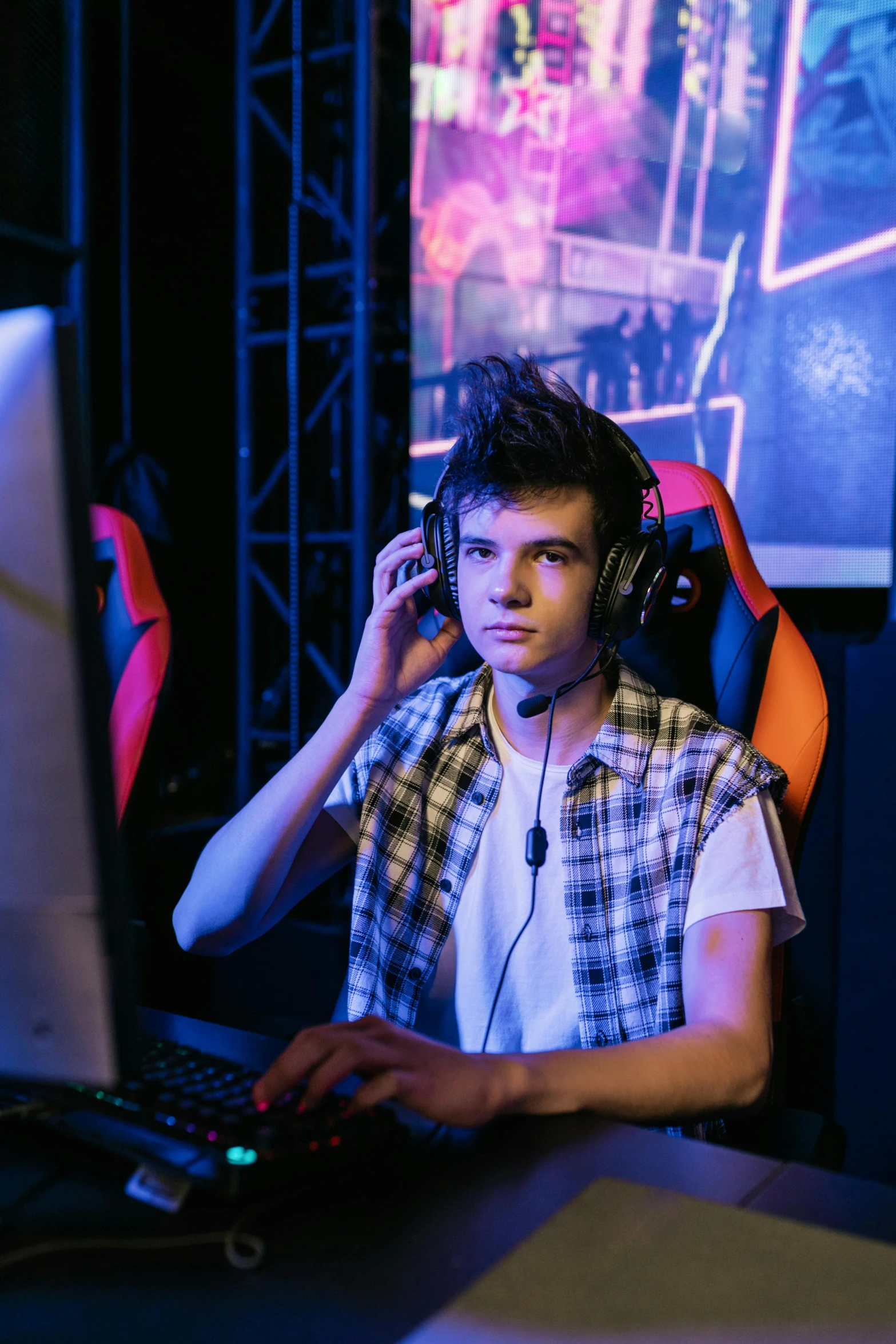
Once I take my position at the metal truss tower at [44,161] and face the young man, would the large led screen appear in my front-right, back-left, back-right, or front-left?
front-left

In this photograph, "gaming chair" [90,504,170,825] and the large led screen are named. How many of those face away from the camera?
0

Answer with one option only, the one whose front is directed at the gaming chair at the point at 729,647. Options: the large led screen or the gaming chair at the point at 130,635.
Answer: the large led screen

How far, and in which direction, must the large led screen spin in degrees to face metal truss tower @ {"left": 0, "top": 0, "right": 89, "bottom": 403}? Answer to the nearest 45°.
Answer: approximately 90° to its right

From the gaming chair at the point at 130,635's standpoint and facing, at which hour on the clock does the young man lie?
The young man is roughly at 9 o'clock from the gaming chair.

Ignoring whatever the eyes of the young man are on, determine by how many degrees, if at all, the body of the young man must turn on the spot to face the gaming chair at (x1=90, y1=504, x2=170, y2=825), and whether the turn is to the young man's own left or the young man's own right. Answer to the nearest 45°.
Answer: approximately 90° to the young man's own right

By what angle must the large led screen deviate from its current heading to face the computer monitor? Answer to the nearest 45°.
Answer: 0° — it already faces it

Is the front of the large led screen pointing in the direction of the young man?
yes

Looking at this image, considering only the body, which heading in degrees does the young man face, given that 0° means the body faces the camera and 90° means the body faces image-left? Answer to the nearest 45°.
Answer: approximately 45°

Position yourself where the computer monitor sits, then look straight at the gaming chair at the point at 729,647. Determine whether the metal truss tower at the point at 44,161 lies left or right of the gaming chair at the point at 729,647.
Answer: left

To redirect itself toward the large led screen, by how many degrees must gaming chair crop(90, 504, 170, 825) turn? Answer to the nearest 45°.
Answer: approximately 180°

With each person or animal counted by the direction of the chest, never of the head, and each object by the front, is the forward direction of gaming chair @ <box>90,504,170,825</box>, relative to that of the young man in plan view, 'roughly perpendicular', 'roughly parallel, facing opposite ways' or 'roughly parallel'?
roughly parallel

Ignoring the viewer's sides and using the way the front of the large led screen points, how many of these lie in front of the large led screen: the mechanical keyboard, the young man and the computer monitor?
3

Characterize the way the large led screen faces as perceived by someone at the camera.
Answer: facing the viewer

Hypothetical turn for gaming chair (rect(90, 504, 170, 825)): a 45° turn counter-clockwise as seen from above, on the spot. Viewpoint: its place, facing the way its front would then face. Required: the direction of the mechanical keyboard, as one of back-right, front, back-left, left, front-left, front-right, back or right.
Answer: front
